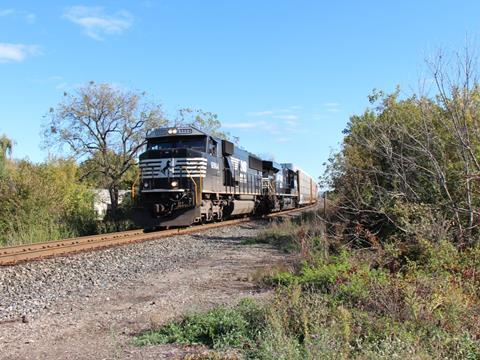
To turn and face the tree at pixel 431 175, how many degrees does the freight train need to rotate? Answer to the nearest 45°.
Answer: approximately 90° to its left

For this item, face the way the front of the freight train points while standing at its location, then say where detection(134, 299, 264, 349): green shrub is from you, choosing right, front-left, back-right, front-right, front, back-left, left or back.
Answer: front-left

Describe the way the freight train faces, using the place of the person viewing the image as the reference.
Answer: facing the viewer and to the left of the viewer

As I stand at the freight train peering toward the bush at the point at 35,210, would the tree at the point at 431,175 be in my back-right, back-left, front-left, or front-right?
front-left

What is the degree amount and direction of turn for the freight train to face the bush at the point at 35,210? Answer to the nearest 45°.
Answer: approximately 45° to its right
